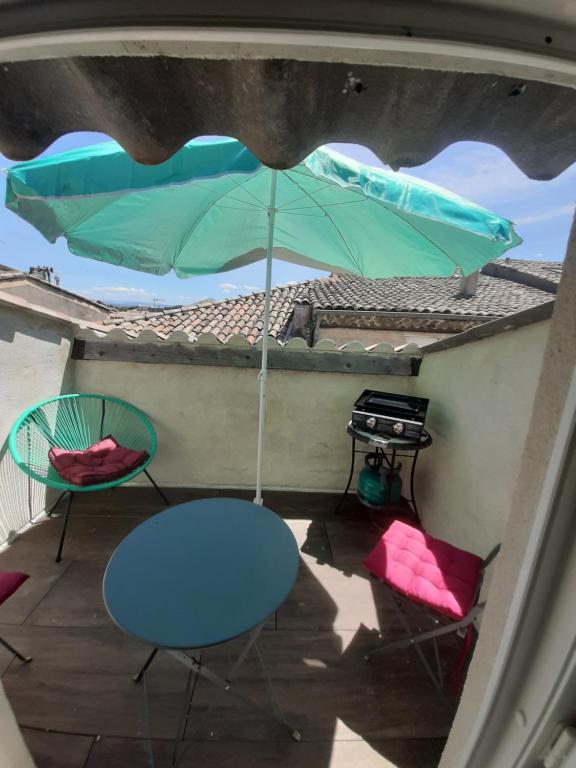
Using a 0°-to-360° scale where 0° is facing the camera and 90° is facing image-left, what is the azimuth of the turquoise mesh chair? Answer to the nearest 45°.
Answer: approximately 315°

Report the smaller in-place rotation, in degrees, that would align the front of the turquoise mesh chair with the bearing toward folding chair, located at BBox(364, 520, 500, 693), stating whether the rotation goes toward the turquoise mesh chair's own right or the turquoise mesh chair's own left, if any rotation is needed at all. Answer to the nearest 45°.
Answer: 0° — it already faces it

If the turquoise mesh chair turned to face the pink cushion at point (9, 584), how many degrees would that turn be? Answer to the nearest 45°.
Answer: approximately 45° to its right

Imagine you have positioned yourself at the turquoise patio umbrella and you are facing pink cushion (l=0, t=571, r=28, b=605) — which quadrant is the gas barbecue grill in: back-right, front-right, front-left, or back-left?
back-left

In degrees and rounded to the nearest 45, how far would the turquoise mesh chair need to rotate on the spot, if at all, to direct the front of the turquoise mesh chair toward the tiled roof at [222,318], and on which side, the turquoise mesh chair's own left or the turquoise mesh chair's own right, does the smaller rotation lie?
approximately 90° to the turquoise mesh chair's own left
